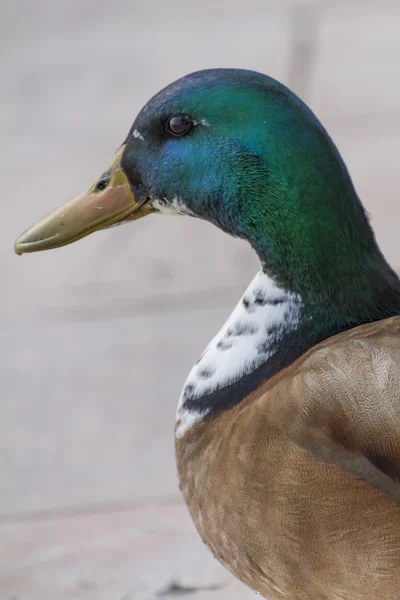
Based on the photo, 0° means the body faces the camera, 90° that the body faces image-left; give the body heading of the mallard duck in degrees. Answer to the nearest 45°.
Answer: approximately 90°
